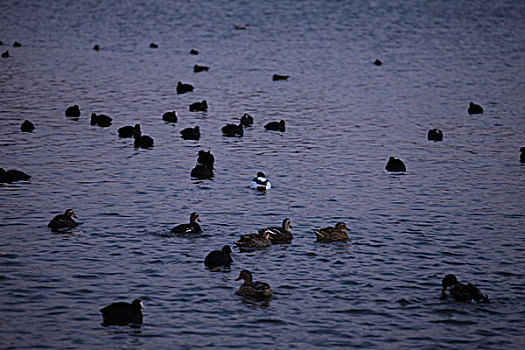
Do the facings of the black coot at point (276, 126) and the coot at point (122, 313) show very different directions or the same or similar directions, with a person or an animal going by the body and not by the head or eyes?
same or similar directions

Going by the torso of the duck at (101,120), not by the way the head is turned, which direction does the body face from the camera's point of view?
to the viewer's left

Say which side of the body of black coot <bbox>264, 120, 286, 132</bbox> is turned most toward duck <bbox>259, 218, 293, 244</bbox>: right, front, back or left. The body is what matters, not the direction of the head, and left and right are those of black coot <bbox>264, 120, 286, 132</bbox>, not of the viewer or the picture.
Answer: right

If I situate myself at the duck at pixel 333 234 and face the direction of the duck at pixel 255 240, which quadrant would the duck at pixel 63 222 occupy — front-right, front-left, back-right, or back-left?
front-right

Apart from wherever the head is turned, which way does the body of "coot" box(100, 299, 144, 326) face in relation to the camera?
to the viewer's right

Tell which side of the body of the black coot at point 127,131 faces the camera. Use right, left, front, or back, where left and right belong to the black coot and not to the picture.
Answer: right

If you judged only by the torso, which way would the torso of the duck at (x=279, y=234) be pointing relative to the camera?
to the viewer's right

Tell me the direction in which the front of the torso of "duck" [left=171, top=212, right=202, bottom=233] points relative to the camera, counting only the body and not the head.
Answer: to the viewer's right

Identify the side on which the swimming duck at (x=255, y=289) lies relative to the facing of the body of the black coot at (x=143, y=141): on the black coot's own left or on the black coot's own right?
on the black coot's own left

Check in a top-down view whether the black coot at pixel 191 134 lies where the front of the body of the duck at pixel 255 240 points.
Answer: no

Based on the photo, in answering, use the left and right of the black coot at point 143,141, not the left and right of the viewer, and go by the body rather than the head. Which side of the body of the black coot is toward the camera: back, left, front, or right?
left

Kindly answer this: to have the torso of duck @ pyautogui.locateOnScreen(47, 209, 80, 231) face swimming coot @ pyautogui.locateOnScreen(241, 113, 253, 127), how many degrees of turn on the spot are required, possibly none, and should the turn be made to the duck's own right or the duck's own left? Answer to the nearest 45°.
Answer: approximately 45° to the duck's own left
